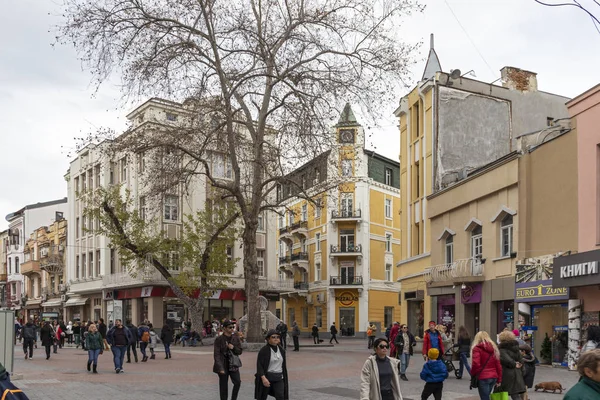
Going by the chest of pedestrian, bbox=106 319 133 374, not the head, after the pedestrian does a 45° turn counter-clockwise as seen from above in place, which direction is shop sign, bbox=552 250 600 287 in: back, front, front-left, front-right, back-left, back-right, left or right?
front-left

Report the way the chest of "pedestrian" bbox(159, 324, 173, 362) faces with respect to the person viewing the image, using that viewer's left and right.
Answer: facing away from the viewer

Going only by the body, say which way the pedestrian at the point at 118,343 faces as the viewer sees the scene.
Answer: toward the camera

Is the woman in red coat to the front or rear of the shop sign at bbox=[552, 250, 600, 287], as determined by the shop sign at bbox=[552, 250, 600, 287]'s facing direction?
to the front

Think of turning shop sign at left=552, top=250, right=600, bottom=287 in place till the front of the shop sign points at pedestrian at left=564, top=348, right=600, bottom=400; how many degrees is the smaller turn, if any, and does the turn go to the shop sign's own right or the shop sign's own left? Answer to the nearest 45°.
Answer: approximately 45° to the shop sign's own left

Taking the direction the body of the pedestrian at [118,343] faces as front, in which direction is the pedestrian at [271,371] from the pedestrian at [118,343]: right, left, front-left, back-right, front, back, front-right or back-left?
front

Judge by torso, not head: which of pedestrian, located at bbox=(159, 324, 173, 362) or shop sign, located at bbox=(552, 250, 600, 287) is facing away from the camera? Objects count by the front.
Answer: the pedestrian
